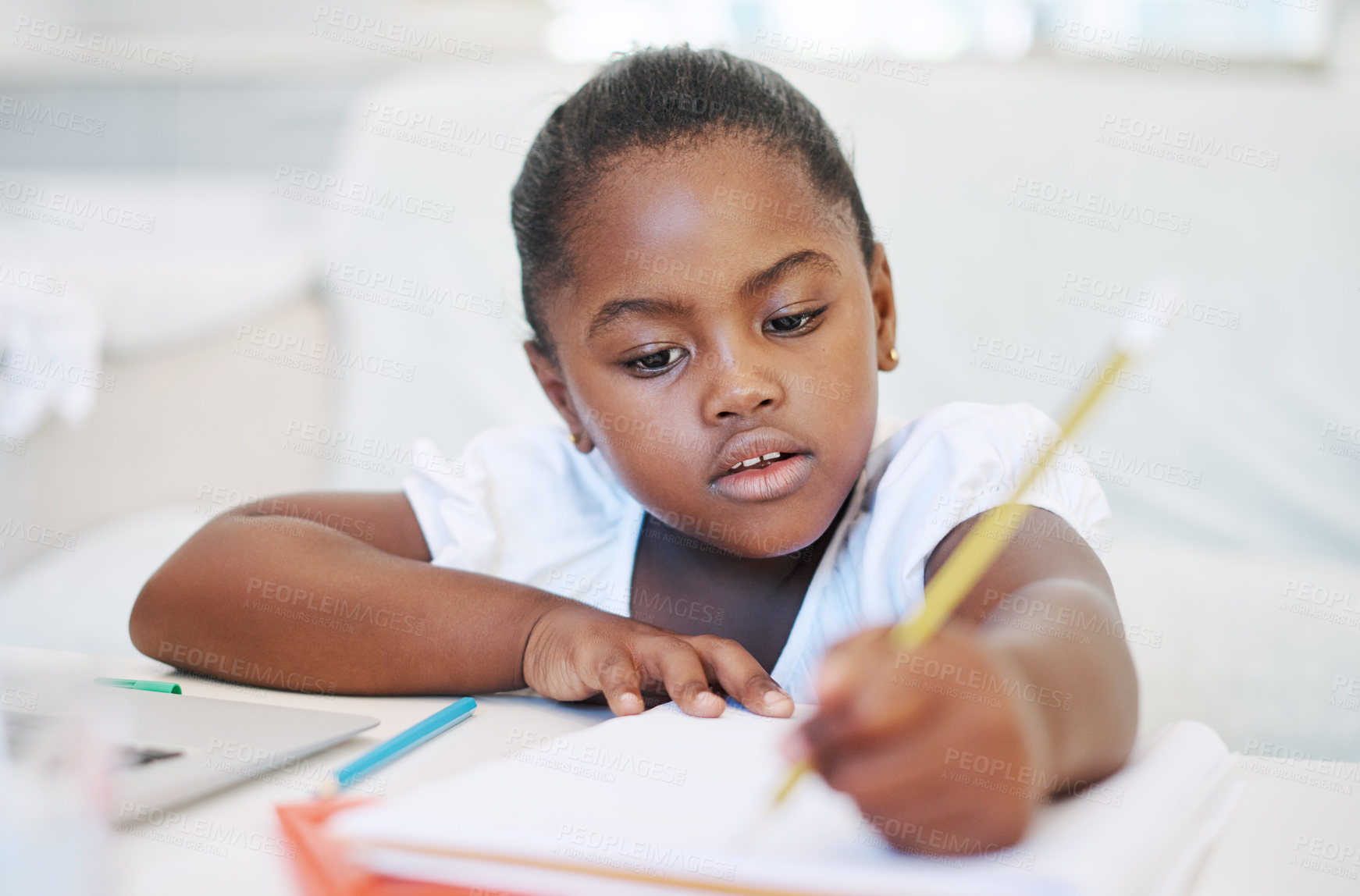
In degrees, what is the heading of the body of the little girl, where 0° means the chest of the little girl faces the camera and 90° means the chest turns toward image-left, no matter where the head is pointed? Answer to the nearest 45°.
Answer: approximately 0°

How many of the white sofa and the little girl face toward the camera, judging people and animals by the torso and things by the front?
2

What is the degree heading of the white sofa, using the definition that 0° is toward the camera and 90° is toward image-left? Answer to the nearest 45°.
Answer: approximately 0°
